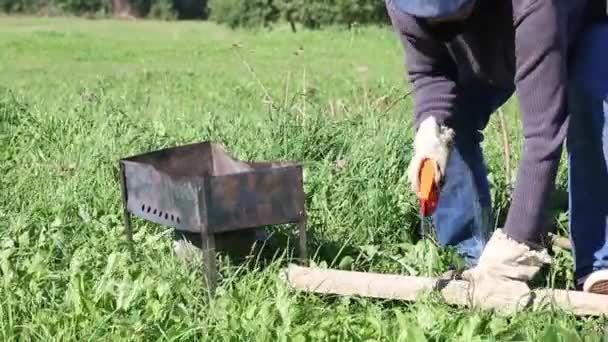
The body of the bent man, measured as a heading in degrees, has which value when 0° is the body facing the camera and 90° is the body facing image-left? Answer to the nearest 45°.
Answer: approximately 45°

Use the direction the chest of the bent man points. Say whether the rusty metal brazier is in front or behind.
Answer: in front
